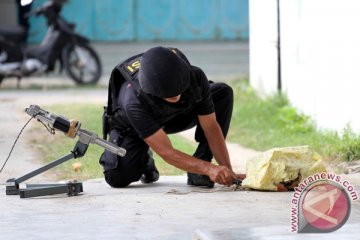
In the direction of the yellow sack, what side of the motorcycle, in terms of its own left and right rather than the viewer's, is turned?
right

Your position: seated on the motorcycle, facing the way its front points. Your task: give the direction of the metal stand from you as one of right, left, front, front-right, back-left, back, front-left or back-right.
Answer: right

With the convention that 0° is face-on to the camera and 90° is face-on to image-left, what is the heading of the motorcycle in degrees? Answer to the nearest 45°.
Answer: approximately 270°
